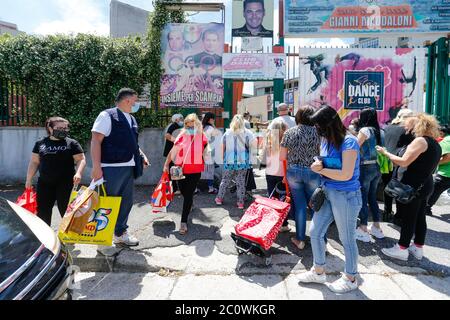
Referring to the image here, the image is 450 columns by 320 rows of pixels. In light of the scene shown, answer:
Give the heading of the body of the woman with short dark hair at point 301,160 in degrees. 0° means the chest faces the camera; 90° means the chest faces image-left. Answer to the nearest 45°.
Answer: approximately 180°

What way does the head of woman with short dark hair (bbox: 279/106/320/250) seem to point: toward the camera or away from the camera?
away from the camera

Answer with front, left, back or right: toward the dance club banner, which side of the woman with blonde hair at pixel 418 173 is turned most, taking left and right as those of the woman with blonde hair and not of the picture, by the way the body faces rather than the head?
right

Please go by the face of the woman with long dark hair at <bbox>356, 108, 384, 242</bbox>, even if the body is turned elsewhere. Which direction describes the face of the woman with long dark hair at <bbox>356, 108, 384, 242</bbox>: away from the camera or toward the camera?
away from the camera

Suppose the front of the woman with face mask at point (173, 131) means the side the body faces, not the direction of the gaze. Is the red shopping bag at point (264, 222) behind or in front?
in front

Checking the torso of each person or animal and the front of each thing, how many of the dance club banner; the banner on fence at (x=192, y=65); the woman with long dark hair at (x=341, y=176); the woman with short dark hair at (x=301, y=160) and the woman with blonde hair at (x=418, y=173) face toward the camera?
2

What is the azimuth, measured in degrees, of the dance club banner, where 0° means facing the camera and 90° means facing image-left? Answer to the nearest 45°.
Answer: approximately 0°

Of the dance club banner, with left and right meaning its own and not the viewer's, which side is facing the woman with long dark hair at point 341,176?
front

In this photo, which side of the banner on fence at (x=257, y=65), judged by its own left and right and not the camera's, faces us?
front

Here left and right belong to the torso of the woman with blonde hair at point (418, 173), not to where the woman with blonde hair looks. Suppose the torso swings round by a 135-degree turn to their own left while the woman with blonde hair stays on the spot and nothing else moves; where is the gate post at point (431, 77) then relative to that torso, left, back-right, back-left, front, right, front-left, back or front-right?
back-left

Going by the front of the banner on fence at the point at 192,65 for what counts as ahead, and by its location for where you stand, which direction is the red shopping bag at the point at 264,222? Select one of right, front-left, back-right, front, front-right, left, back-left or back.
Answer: front

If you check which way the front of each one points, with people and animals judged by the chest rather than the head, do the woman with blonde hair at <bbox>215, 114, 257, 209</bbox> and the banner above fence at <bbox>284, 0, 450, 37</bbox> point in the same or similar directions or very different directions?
very different directions

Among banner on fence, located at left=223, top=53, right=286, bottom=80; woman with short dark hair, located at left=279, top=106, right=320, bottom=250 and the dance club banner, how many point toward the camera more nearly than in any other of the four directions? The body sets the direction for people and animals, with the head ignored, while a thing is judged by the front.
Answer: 2
